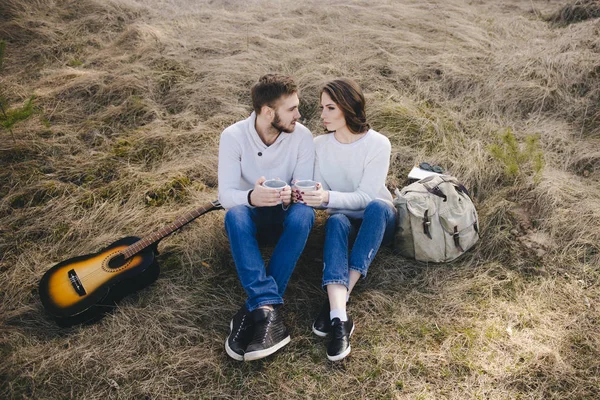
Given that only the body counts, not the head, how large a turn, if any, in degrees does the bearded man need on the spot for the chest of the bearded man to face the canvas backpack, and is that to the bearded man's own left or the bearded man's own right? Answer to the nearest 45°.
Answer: approximately 90° to the bearded man's own left

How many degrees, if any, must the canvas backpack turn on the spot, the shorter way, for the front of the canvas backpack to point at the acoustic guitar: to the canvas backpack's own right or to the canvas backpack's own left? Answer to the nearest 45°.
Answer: approximately 90° to the canvas backpack's own right

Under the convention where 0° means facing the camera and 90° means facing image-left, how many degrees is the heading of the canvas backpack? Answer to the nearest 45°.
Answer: approximately 315°

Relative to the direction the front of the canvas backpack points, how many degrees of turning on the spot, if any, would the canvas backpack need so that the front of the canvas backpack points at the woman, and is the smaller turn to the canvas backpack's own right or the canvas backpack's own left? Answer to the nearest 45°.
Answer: approximately 90° to the canvas backpack's own right

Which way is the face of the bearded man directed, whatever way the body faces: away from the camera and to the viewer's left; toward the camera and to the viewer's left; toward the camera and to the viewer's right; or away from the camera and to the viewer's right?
toward the camera and to the viewer's right

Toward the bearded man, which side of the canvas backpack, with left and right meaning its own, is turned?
right

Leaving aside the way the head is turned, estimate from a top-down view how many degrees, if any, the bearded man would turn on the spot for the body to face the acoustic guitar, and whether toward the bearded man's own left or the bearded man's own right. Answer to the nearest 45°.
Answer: approximately 90° to the bearded man's own right
